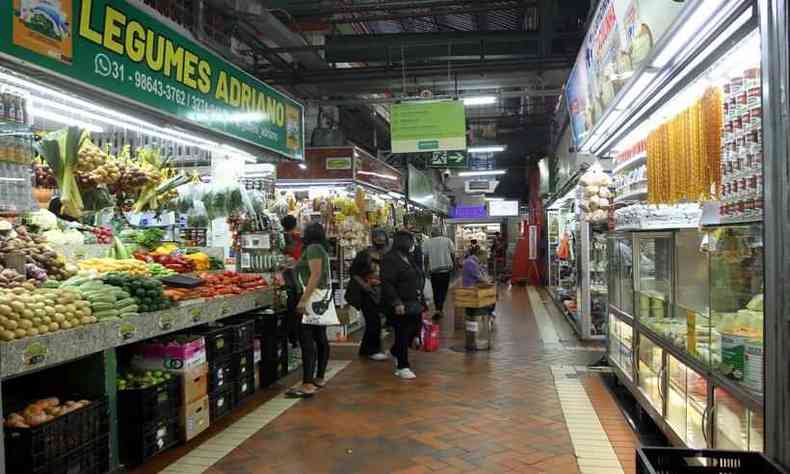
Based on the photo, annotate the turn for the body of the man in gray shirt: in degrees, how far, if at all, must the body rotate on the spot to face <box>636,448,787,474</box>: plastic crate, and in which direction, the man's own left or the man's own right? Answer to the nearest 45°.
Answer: approximately 180°

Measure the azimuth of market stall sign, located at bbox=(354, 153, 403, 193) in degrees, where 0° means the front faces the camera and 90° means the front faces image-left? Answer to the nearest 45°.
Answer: approximately 315°

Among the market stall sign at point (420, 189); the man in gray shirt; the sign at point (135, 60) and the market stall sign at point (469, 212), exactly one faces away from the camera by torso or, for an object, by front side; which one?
the man in gray shirt

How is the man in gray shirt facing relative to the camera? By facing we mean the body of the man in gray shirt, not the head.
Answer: away from the camera

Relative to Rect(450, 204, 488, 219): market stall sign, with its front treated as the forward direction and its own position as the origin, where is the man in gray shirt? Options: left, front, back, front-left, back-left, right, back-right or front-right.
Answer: front

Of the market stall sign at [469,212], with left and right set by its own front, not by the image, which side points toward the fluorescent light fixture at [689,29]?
front

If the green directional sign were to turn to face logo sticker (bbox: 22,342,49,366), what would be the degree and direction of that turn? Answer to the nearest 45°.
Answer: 0° — it already faces it

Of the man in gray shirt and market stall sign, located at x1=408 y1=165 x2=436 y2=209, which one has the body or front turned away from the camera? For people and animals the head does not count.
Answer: the man in gray shirt

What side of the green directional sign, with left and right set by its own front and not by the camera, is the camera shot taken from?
front

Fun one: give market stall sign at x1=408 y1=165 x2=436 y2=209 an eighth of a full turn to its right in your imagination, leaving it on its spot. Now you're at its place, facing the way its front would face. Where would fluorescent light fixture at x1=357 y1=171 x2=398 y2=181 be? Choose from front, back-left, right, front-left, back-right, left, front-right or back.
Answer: front

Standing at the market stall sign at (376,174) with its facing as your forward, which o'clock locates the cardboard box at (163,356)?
The cardboard box is roughly at 2 o'clock from the market stall sign.

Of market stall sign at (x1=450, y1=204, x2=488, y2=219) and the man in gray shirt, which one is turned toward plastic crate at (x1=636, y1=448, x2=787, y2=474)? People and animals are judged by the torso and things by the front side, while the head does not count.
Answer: the market stall sign

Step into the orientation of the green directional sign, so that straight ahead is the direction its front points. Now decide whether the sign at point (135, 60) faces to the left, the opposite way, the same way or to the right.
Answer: to the left

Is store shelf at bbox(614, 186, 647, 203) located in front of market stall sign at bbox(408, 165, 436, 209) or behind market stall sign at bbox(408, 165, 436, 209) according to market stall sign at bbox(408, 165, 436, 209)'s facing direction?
in front

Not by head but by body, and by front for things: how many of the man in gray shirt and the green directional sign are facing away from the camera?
1

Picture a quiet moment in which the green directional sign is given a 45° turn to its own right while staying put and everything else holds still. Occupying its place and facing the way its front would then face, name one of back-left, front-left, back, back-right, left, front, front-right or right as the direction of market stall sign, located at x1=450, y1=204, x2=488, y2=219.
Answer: back-right

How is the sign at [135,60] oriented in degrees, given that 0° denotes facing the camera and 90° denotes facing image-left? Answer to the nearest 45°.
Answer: approximately 315°

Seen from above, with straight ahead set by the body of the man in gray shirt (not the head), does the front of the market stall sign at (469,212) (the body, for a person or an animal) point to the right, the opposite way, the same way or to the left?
the opposite way

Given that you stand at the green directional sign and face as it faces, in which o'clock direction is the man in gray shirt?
The man in gray shirt is roughly at 6 o'clock from the green directional sign.
